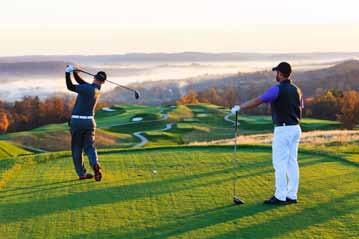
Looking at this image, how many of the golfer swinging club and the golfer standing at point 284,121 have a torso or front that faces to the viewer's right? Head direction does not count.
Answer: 0

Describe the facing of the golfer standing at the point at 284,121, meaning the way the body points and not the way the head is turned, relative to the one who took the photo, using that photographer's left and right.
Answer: facing away from the viewer and to the left of the viewer

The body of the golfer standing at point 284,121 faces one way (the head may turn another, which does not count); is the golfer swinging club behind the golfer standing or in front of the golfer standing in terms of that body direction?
in front

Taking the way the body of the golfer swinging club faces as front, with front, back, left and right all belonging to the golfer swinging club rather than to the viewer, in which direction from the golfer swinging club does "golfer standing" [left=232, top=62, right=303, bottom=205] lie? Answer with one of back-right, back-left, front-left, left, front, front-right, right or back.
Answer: back-right

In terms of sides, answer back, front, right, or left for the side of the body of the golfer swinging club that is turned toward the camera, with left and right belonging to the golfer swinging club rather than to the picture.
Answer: back
